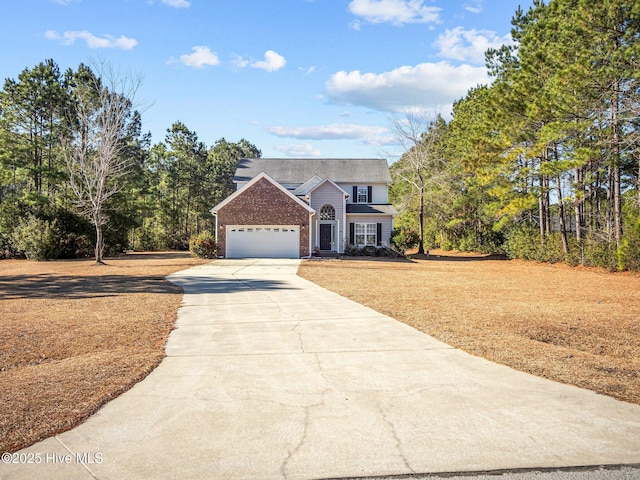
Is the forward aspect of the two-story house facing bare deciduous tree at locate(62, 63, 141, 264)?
no

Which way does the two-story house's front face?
toward the camera
